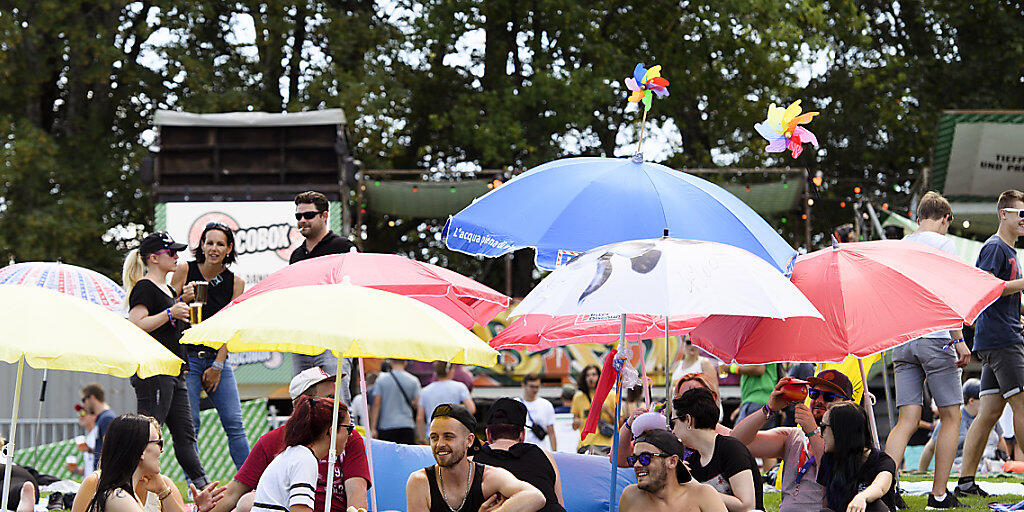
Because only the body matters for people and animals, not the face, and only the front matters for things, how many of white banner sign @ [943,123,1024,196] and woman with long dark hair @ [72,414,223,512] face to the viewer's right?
1

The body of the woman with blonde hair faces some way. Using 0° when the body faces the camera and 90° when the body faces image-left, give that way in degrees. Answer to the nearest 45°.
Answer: approximately 270°

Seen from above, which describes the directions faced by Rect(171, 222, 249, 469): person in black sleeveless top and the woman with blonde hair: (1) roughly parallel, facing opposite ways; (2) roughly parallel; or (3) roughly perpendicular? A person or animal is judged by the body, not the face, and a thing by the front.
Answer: roughly perpendicular

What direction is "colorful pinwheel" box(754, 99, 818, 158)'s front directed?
toward the camera

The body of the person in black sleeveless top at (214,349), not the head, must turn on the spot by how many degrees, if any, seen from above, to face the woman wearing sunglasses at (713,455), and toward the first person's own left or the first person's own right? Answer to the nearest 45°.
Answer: approximately 45° to the first person's own left

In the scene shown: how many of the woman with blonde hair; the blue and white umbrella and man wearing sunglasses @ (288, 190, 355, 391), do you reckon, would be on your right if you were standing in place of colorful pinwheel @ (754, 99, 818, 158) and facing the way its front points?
3

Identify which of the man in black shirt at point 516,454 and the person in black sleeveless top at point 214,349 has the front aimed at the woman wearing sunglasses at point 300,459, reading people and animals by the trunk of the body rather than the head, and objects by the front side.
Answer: the person in black sleeveless top at point 214,349

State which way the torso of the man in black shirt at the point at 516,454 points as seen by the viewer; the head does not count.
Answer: away from the camera

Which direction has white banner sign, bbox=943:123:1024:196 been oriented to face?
toward the camera

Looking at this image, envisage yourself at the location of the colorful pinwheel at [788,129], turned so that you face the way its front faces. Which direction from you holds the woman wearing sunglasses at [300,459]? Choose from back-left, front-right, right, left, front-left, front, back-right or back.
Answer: front-right
